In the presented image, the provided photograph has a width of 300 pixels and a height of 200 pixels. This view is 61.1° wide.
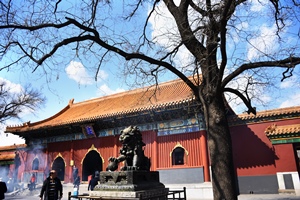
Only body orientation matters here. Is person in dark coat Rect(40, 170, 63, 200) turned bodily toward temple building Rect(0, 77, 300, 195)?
no

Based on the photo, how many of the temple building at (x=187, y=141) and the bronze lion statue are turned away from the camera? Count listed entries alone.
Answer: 0

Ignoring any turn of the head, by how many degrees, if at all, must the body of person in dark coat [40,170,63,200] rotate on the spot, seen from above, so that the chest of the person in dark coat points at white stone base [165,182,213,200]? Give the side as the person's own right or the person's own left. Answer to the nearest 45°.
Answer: approximately 135° to the person's own left

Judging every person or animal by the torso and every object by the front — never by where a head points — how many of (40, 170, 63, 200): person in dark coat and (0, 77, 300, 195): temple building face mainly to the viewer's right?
0

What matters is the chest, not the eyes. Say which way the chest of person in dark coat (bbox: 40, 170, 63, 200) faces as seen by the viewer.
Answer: toward the camera

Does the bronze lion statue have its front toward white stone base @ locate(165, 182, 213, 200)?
no

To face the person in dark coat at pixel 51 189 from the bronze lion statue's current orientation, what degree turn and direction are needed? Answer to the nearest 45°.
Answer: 0° — it already faces them

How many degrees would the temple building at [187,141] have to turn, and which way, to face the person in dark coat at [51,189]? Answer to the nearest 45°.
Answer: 0° — it already faces them

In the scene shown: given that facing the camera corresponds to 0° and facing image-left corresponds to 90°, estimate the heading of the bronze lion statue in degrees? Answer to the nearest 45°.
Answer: approximately 45°

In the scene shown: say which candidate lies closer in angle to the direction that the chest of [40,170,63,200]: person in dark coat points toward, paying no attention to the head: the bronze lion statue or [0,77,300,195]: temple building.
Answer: the bronze lion statue

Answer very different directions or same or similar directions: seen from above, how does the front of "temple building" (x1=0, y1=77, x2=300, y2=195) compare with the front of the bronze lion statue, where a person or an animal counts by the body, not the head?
same or similar directions

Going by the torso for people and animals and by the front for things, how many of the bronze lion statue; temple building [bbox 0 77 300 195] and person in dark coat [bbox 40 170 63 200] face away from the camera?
0

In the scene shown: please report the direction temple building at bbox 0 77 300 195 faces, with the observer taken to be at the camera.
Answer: facing the viewer and to the left of the viewer
